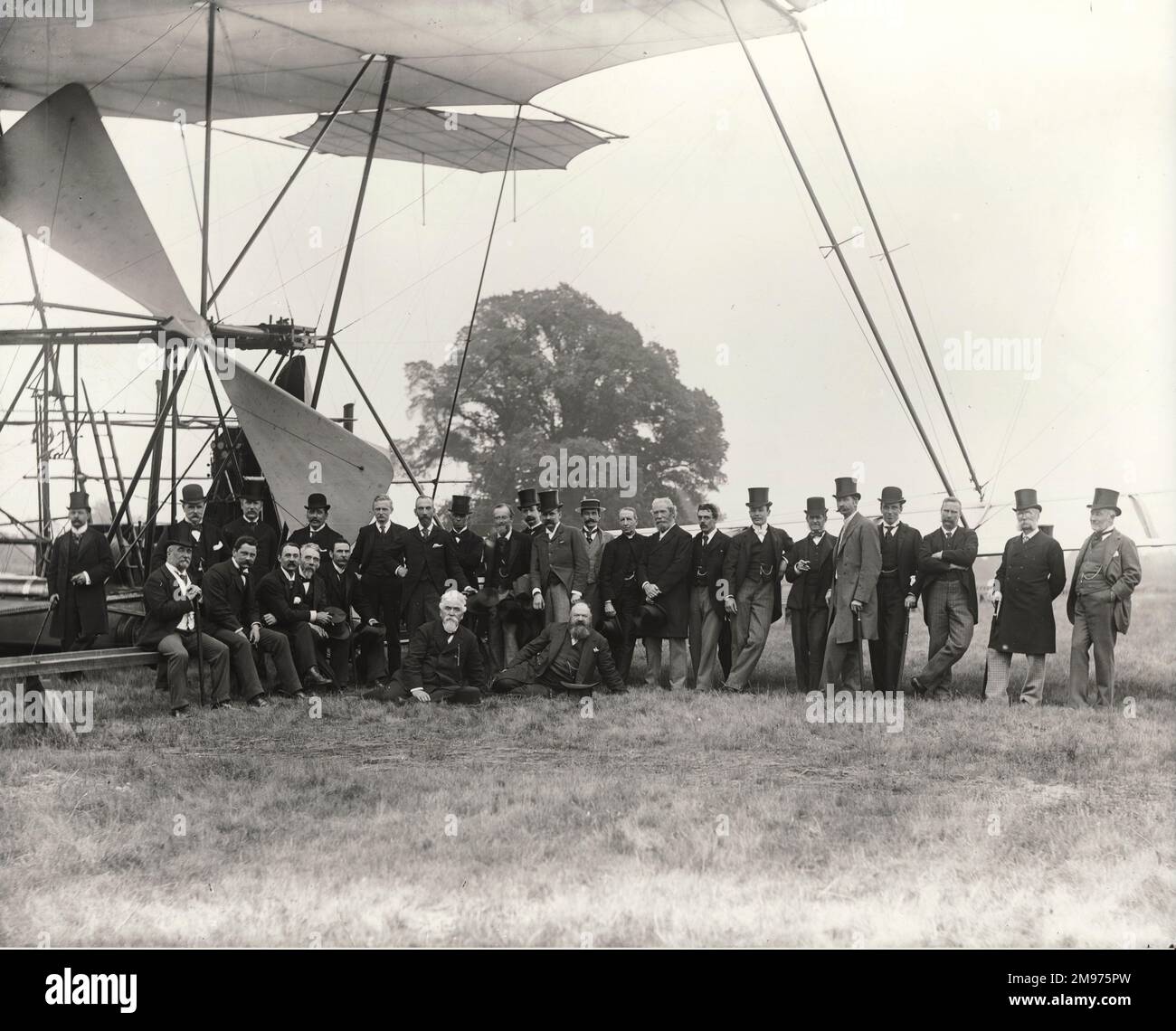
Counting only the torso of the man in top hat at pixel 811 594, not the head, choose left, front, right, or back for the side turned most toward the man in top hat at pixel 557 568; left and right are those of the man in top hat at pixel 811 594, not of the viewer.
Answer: right

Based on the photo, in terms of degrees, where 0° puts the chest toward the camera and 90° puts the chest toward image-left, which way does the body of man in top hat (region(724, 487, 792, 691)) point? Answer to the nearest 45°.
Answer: approximately 0°
